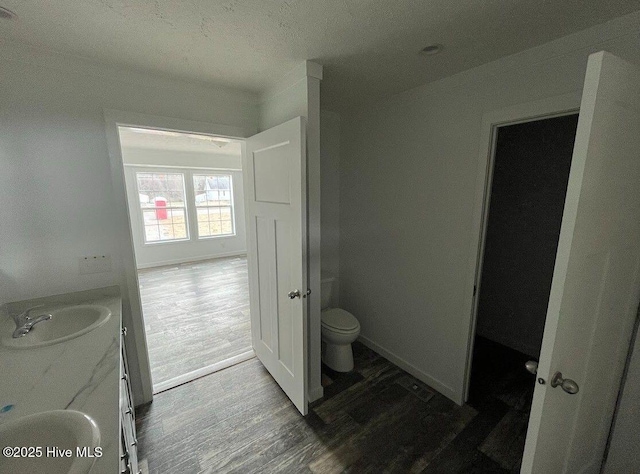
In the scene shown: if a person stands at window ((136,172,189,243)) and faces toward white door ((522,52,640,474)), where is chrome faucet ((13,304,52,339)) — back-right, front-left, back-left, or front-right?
front-right

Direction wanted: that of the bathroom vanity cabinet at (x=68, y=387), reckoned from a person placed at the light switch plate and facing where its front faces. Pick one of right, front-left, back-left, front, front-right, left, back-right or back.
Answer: front

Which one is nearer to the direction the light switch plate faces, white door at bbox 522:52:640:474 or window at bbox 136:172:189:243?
the white door

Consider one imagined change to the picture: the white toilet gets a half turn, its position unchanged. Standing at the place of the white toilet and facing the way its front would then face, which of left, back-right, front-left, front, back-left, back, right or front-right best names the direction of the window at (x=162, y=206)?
front

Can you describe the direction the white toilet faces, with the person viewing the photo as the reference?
facing the viewer and to the right of the viewer

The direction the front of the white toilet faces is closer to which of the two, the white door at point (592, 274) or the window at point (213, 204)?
the white door

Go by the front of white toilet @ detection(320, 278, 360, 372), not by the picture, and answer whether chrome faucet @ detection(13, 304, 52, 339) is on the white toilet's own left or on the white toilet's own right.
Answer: on the white toilet's own right

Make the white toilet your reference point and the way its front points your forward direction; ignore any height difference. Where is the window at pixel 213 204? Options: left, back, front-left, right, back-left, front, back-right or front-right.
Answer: back

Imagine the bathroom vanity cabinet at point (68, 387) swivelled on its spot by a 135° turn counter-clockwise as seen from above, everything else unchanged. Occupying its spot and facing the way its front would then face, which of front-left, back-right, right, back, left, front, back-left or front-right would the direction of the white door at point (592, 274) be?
back

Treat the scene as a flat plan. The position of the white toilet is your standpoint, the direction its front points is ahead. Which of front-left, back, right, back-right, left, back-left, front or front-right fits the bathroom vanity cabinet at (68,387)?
right

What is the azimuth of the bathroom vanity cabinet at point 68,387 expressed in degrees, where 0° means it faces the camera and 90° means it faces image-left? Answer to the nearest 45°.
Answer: approximately 270°
